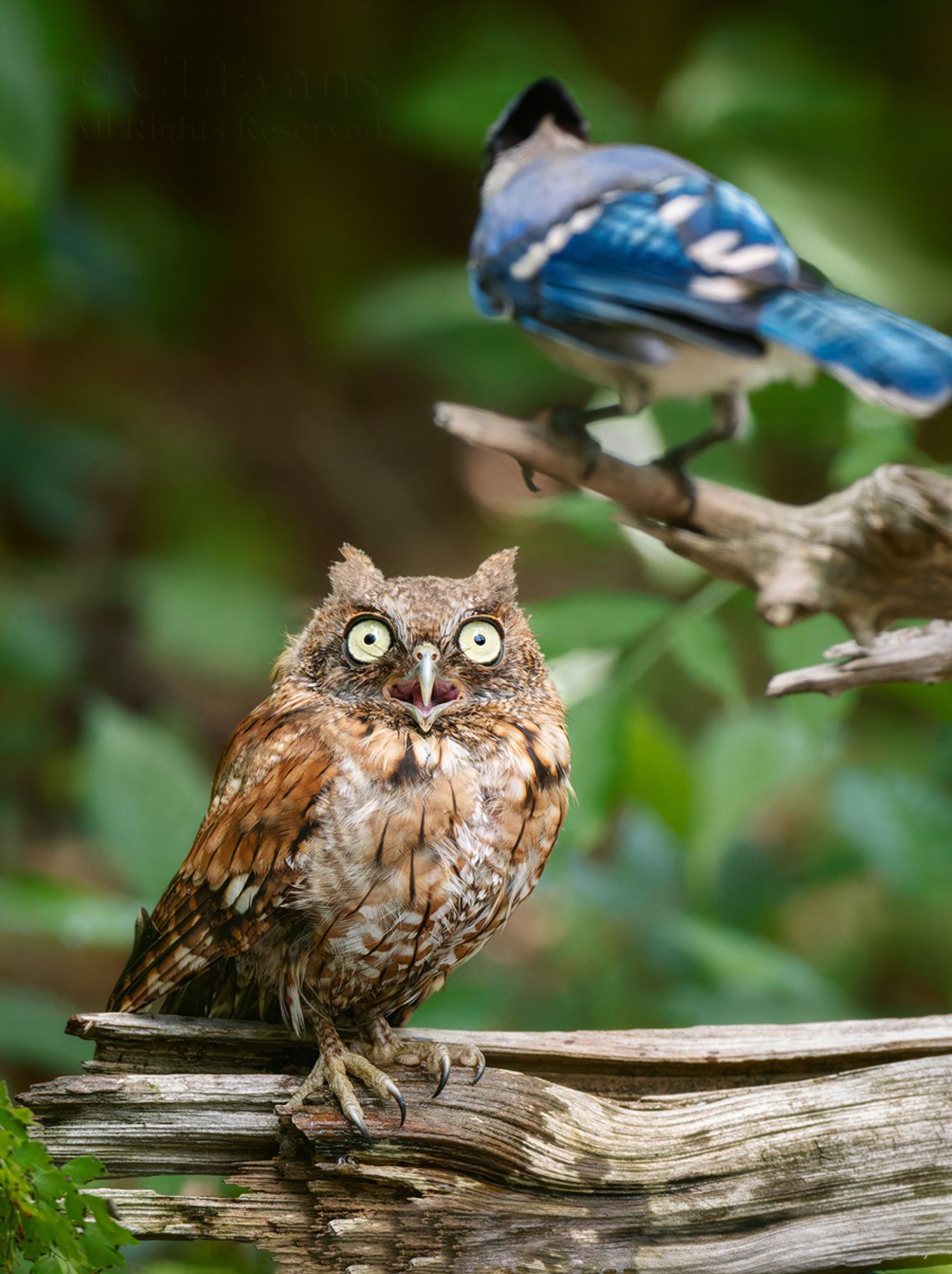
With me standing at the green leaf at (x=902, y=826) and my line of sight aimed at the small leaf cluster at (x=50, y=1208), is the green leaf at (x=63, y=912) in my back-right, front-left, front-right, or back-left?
front-right

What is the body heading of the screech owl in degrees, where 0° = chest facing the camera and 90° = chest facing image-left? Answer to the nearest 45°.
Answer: approximately 315°

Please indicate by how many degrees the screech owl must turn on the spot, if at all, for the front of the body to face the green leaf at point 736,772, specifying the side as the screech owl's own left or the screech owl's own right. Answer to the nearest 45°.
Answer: approximately 90° to the screech owl's own left
